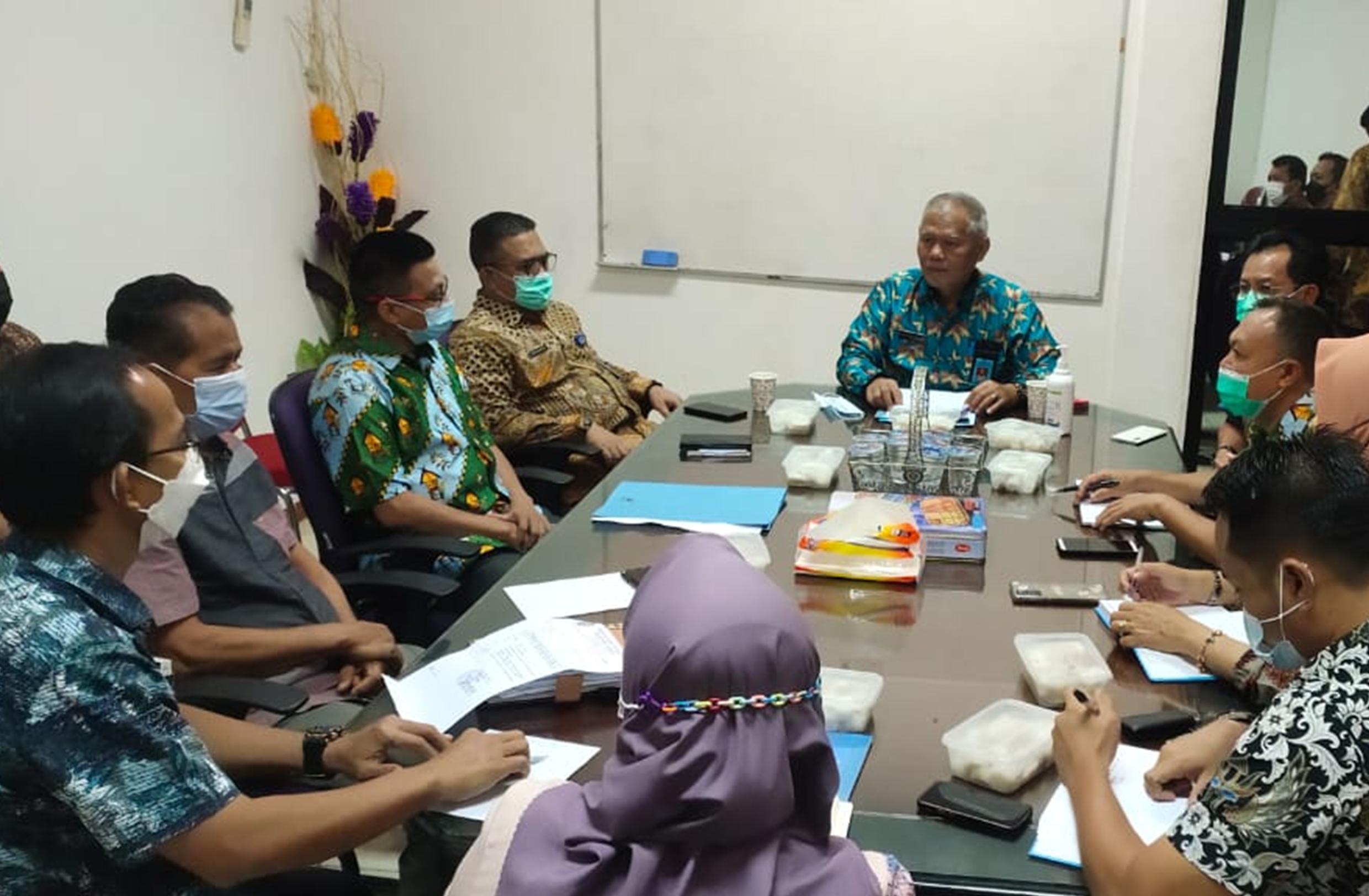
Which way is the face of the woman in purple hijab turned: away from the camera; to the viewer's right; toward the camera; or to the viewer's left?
away from the camera

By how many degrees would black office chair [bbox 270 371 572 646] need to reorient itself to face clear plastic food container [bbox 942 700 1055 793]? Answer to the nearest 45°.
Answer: approximately 45° to its right

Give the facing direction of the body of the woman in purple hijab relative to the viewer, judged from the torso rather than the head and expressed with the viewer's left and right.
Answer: facing away from the viewer

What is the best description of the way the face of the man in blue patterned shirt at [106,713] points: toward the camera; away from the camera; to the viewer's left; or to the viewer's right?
to the viewer's right

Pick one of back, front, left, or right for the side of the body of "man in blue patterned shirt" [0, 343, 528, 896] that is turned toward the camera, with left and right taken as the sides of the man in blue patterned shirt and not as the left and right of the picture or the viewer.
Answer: right

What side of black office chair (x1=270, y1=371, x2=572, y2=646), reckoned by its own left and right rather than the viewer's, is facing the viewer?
right

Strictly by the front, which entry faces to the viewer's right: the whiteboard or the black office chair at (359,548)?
the black office chair

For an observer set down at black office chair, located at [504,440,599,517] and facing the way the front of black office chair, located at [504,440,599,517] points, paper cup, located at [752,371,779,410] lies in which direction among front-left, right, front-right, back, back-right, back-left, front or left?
front-left

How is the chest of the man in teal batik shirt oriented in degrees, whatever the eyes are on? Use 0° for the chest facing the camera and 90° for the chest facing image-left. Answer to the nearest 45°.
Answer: approximately 0°

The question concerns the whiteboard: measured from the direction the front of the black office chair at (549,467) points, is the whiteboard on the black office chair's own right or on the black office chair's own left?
on the black office chair's own left

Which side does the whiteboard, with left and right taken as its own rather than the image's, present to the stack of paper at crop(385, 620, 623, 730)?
front

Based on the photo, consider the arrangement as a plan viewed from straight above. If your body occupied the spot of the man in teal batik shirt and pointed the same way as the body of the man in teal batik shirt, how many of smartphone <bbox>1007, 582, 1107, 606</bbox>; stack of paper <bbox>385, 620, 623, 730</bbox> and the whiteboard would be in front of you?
2

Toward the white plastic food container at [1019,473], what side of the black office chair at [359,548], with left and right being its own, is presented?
front

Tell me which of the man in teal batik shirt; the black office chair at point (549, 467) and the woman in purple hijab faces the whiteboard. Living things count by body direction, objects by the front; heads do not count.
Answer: the woman in purple hijab

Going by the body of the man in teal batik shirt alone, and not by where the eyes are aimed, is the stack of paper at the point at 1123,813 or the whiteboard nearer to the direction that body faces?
the stack of paper
